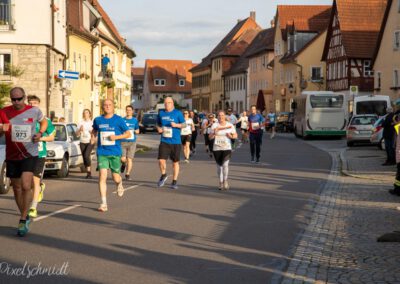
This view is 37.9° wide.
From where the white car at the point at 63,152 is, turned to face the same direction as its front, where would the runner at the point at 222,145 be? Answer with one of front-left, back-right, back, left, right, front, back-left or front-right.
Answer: left

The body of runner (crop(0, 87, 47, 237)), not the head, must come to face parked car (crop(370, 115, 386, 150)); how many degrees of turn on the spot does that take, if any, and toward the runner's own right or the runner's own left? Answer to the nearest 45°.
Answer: approximately 135° to the runner's own left

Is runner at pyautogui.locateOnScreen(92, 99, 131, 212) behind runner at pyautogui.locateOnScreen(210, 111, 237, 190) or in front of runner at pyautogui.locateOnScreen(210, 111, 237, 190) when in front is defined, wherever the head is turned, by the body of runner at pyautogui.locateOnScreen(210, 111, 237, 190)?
in front

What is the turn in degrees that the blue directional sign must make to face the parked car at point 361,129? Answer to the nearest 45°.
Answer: approximately 135° to its left

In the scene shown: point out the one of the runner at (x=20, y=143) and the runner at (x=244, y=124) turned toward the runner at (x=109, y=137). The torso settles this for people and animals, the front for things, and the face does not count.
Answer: the runner at (x=244, y=124)
